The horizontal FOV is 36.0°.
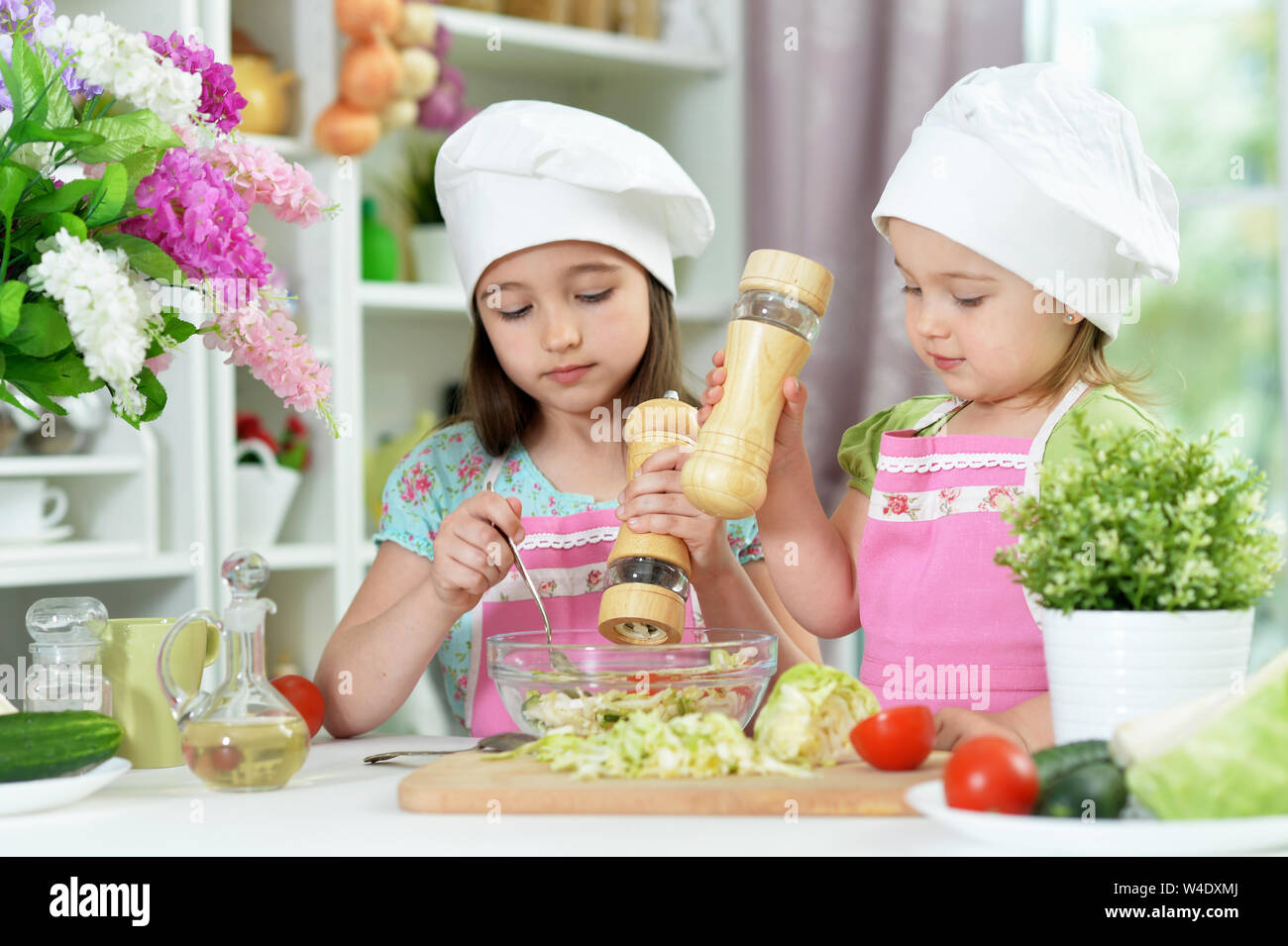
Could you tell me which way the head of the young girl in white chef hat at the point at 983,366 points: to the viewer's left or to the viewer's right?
to the viewer's left

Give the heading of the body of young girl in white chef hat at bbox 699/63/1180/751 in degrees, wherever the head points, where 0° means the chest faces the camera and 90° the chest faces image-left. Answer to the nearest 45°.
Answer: approximately 45°

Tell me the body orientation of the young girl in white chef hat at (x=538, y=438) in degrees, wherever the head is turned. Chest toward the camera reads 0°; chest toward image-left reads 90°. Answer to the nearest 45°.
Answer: approximately 0°

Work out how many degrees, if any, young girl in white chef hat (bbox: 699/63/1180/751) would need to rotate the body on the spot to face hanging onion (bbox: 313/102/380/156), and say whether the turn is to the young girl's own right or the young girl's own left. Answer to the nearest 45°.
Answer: approximately 90° to the young girl's own right

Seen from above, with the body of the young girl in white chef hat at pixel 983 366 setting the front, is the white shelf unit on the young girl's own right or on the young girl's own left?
on the young girl's own right

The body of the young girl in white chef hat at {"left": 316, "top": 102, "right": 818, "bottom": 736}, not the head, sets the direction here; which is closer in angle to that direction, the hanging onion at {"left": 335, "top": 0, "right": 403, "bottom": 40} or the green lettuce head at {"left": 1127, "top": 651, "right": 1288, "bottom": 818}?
the green lettuce head

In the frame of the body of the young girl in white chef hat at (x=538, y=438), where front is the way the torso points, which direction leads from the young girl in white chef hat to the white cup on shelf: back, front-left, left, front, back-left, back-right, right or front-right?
back-right
